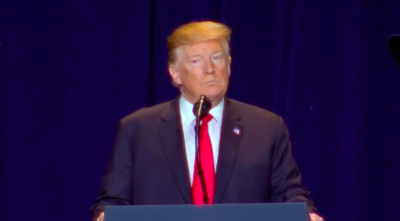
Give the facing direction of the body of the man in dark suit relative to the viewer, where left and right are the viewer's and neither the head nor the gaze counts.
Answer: facing the viewer

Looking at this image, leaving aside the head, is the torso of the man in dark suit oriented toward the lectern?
yes
